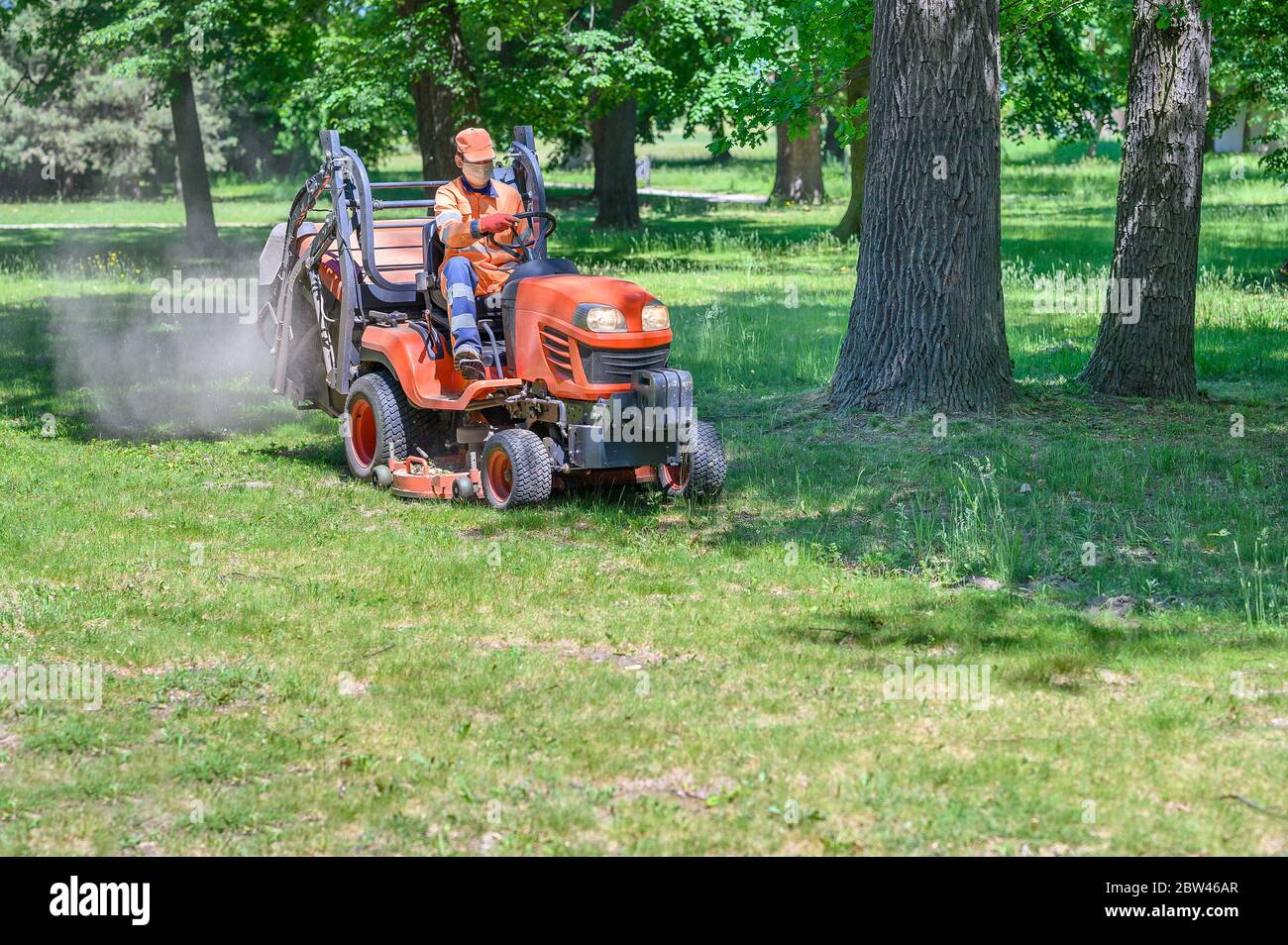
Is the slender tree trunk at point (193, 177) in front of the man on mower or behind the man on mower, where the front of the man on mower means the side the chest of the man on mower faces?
behind

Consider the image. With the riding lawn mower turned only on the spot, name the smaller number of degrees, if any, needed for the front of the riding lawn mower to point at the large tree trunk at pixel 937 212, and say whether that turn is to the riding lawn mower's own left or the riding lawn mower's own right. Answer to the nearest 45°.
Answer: approximately 45° to the riding lawn mower's own left

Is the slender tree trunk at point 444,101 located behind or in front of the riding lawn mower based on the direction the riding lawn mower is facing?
behind

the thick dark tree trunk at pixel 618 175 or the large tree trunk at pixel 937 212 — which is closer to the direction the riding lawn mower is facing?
the large tree trunk

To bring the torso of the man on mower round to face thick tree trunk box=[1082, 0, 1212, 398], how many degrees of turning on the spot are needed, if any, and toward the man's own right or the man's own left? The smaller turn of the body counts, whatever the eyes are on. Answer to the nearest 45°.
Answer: approximately 45° to the man's own left

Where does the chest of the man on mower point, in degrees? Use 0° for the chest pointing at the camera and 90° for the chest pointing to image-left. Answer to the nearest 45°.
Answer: approximately 315°

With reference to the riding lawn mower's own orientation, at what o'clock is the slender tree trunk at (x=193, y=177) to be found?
The slender tree trunk is roughly at 7 o'clock from the riding lawn mower.

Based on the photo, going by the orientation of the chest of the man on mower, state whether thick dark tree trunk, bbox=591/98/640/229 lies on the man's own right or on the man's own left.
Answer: on the man's own left

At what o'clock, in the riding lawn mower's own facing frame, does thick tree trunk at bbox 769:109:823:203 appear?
The thick tree trunk is roughly at 8 o'clock from the riding lawn mower.

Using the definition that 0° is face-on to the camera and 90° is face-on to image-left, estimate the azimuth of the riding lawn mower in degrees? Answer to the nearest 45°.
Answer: approximately 315°

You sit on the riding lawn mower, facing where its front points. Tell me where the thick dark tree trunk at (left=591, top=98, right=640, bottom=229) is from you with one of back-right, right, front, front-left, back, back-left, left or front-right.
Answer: back-left

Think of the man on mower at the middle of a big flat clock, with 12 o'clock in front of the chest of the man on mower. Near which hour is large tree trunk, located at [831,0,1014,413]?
The large tree trunk is roughly at 10 o'clock from the man on mower.
